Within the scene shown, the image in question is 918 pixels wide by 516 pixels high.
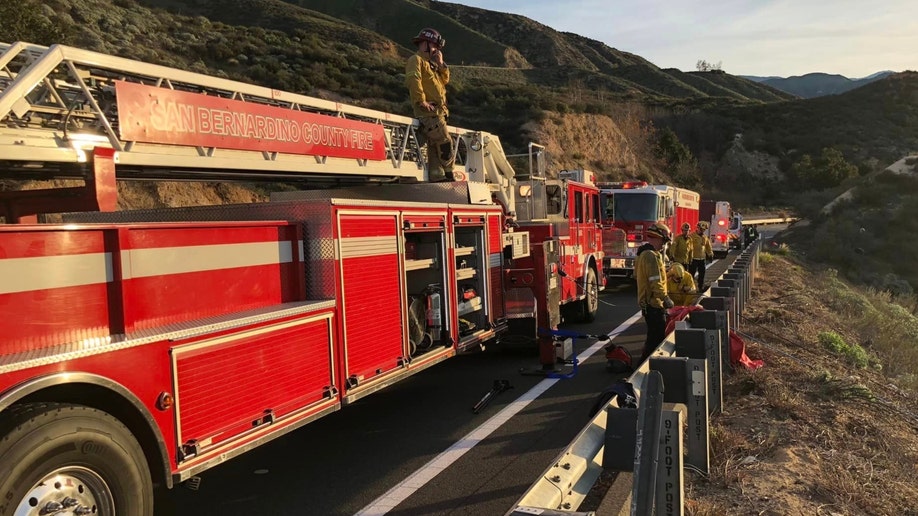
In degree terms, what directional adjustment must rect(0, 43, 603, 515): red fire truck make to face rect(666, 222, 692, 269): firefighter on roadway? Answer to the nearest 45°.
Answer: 0° — it already faces them

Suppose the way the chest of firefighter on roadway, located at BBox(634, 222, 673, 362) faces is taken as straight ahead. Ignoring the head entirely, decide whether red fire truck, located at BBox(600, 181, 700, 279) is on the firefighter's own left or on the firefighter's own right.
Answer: on the firefighter's own left

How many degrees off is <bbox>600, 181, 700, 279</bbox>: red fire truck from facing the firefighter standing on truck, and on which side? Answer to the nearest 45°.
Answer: approximately 45° to its left

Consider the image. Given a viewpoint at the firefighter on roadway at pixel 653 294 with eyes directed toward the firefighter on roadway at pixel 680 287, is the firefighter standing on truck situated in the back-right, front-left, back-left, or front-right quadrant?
back-left

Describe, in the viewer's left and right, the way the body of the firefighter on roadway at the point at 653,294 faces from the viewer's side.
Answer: facing to the right of the viewer

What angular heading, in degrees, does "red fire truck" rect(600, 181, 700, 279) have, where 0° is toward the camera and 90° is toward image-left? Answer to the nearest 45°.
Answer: approximately 45°
